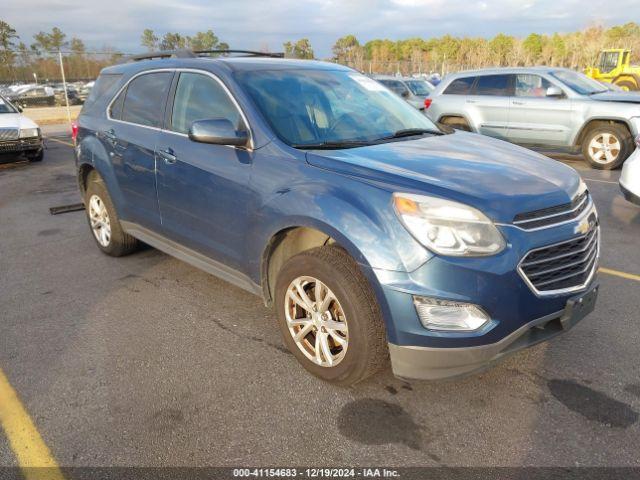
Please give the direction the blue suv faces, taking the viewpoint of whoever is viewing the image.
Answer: facing the viewer and to the right of the viewer

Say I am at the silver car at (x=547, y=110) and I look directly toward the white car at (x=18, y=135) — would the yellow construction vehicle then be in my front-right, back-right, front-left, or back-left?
back-right

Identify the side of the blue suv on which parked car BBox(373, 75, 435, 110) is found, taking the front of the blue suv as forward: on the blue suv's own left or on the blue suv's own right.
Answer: on the blue suv's own left

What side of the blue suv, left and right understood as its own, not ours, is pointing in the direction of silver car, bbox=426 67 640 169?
left

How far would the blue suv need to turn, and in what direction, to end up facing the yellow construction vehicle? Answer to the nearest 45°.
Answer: approximately 90° to its left

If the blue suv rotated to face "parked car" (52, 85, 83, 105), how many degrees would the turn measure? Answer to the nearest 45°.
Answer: approximately 180°

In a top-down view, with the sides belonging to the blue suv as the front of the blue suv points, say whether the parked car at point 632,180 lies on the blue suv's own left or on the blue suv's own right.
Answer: on the blue suv's own left

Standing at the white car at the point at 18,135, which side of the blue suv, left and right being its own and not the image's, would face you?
back

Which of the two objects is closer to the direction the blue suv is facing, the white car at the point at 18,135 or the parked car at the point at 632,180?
the parked car
